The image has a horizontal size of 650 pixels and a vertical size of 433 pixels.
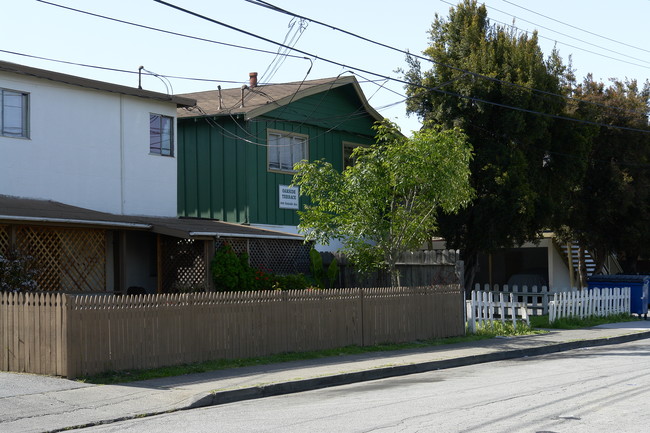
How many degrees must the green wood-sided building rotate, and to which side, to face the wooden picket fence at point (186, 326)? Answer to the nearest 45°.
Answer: approximately 45° to its right

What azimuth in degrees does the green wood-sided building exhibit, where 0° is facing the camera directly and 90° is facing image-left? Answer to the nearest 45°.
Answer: approximately 315°

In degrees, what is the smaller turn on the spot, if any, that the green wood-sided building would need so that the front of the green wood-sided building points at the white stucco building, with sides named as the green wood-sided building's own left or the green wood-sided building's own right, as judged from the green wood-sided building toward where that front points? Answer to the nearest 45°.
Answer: approximately 90° to the green wood-sided building's own right

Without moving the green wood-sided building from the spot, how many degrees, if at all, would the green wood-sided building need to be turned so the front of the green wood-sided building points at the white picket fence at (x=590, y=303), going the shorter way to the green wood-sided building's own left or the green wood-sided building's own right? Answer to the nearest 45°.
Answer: approximately 45° to the green wood-sided building's own left

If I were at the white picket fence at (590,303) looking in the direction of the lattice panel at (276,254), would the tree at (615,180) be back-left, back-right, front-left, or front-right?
back-right
